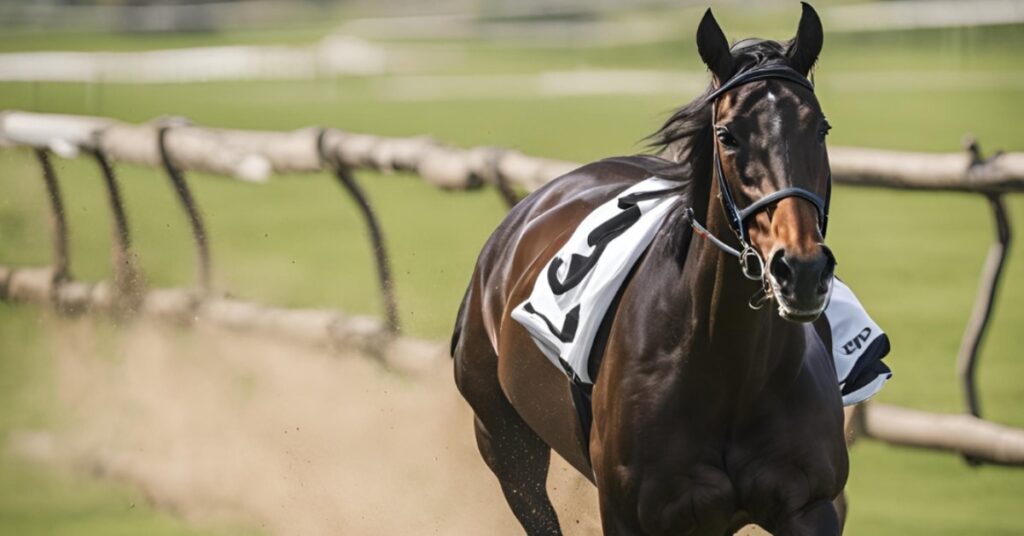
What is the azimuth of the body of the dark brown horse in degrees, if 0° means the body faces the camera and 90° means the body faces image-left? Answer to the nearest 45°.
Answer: approximately 315°
